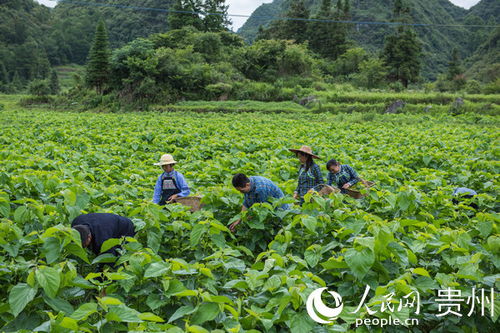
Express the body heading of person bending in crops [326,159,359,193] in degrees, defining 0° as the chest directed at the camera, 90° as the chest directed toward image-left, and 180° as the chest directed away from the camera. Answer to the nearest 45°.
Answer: approximately 45°

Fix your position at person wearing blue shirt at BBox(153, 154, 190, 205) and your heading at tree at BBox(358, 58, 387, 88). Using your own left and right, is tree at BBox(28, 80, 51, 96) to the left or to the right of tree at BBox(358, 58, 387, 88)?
left

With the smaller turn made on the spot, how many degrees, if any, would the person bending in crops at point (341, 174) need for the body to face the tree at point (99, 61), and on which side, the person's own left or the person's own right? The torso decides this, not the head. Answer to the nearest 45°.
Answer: approximately 90° to the person's own right

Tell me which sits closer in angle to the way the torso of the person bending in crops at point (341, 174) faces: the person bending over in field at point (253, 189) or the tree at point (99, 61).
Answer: the person bending over in field

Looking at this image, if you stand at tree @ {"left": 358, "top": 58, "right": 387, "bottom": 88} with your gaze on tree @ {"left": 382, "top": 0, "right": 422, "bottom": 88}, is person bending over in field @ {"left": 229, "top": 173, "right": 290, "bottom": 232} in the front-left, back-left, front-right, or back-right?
back-right

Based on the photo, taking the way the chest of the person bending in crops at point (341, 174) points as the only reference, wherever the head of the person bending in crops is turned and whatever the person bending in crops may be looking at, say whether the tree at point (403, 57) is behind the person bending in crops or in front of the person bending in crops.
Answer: behind

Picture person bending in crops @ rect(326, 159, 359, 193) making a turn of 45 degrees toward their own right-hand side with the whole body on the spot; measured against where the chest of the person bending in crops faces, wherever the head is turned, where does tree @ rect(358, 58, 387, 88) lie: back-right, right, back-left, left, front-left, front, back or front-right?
right

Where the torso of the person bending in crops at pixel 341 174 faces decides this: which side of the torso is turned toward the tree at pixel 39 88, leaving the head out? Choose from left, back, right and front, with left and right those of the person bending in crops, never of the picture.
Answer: right
